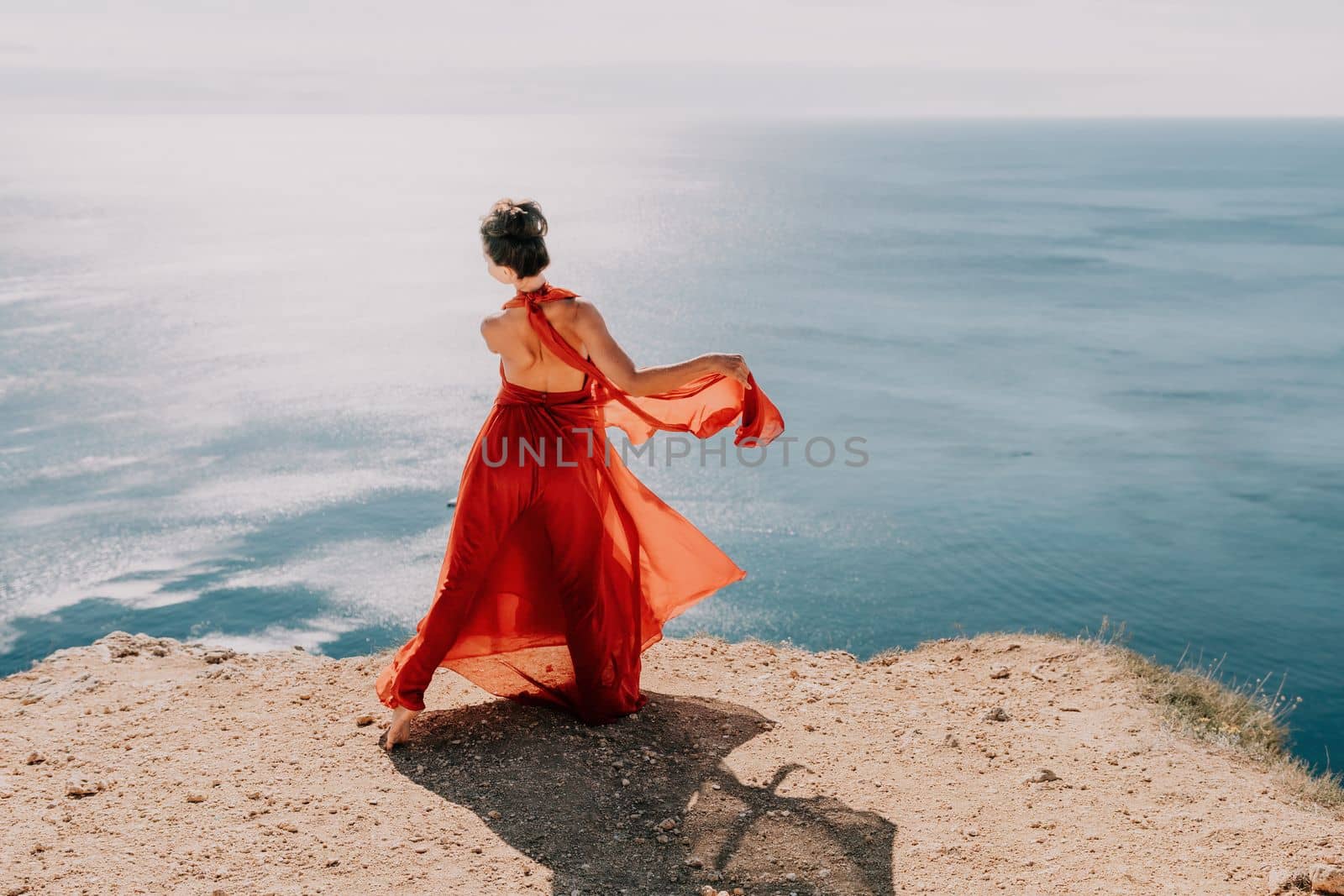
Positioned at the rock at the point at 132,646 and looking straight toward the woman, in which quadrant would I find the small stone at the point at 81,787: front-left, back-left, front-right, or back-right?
front-right

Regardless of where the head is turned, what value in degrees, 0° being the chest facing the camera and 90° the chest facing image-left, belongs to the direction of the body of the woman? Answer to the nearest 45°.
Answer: approximately 180°

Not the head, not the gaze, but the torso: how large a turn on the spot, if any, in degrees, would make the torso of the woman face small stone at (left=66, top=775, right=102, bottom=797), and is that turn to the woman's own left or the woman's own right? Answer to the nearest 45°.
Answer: approximately 90° to the woman's own left

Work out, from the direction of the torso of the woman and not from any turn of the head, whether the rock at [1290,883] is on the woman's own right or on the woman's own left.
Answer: on the woman's own right

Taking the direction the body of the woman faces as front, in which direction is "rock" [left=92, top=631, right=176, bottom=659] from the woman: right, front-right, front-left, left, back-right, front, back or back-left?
front-left
